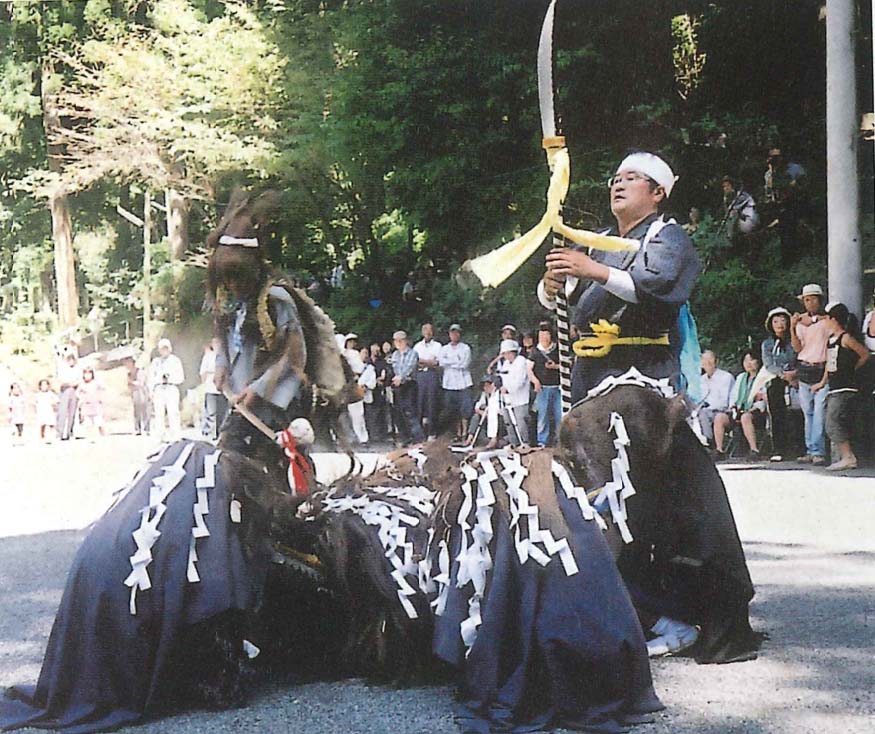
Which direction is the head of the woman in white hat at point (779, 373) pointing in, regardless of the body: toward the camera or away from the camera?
toward the camera

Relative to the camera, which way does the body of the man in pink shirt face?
toward the camera

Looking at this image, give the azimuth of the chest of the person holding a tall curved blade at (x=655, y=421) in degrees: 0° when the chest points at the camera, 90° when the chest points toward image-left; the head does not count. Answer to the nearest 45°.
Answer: approximately 45°

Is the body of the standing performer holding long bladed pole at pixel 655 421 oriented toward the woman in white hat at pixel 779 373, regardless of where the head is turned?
no

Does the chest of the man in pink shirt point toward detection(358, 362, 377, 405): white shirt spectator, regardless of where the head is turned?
no

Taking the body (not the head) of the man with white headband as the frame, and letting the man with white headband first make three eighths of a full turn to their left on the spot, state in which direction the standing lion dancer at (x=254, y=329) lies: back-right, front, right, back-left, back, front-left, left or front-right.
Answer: back

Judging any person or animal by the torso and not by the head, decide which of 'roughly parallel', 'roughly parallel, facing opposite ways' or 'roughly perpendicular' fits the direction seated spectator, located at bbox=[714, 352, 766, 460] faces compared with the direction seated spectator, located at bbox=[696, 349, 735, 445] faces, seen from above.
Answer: roughly parallel

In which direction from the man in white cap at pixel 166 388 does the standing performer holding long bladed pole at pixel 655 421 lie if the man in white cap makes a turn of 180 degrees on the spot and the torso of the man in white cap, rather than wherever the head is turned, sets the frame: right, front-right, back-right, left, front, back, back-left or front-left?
back-right

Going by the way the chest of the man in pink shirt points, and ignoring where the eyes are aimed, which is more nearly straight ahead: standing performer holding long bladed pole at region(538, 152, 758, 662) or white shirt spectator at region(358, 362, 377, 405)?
the standing performer holding long bladed pole

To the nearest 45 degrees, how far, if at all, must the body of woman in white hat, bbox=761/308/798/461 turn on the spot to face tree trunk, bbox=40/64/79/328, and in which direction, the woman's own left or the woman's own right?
approximately 90° to the woman's own right
